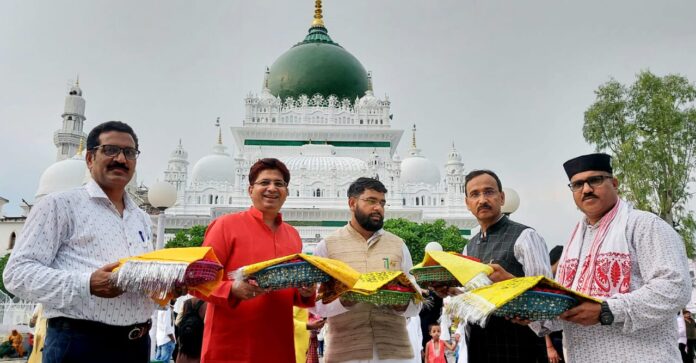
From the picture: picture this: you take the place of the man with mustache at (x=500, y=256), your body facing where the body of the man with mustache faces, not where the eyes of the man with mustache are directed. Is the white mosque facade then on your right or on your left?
on your right

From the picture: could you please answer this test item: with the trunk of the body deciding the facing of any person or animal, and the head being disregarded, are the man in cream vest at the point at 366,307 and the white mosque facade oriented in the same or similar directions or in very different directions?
same or similar directions

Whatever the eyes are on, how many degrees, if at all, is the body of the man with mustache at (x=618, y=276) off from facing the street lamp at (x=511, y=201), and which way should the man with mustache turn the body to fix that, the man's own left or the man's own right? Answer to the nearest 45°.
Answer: approximately 135° to the man's own right

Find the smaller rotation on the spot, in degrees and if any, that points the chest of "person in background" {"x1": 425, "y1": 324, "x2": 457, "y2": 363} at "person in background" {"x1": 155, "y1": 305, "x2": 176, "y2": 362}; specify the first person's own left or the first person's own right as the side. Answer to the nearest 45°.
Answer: approximately 90° to the first person's own right

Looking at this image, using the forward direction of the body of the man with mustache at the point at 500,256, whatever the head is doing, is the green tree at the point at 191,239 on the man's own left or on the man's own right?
on the man's own right

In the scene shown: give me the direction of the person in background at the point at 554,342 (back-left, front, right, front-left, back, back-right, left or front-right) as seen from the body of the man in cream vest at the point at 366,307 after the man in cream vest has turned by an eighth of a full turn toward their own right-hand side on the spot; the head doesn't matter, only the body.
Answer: back

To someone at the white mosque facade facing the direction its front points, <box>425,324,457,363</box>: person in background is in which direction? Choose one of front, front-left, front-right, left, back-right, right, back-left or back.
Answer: front

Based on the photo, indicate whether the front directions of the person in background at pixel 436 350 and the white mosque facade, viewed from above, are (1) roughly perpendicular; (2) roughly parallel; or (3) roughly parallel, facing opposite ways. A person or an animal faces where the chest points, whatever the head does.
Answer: roughly parallel

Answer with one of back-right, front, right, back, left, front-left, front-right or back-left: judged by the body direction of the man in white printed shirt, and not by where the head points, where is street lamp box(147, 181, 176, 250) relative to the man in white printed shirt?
back-left

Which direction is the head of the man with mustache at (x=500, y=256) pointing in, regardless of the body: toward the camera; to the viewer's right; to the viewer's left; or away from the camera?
toward the camera

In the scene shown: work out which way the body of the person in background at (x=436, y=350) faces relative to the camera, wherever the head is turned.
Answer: toward the camera

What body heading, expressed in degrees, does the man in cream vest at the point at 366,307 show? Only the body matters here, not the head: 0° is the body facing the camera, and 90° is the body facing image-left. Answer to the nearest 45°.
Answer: approximately 0°

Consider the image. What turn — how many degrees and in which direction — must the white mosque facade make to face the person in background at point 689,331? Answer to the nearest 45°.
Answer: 0° — it already faces them

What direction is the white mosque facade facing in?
toward the camera

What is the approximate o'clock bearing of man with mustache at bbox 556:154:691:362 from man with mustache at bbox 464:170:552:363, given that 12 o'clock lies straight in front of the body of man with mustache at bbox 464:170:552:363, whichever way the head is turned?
man with mustache at bbox 556:154:691:362 is roughly at 9 o'clock from man with mustache at bbox 464:170:552:363.

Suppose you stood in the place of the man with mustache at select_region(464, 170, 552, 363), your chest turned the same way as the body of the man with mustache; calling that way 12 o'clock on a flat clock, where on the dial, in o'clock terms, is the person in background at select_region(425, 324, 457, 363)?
The person in background is roughly at 4 o'clock from the man with mustache.

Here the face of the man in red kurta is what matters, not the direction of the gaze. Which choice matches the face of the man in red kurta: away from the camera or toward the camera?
toward the camera
